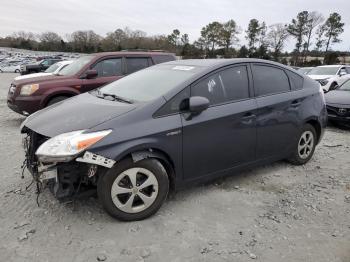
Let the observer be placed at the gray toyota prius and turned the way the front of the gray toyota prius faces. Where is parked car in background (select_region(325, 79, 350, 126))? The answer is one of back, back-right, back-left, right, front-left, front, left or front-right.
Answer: back

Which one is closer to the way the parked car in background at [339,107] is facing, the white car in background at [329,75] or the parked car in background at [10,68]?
the parked car in background

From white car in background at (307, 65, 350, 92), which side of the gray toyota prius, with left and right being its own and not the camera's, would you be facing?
back

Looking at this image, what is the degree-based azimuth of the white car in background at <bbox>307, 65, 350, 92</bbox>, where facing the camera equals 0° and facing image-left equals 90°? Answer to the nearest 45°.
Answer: approximately 45°

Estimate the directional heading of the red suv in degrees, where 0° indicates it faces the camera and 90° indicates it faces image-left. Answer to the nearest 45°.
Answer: approximately 45°

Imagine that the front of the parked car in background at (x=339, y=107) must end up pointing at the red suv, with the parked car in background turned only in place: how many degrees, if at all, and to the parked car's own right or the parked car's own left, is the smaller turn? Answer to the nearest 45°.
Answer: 0° — it already faces it

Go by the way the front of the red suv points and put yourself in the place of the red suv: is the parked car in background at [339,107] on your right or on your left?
on your left

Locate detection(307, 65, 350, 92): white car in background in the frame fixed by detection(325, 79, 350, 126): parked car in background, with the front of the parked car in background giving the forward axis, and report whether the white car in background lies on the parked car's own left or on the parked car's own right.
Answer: on the parked car's own right
